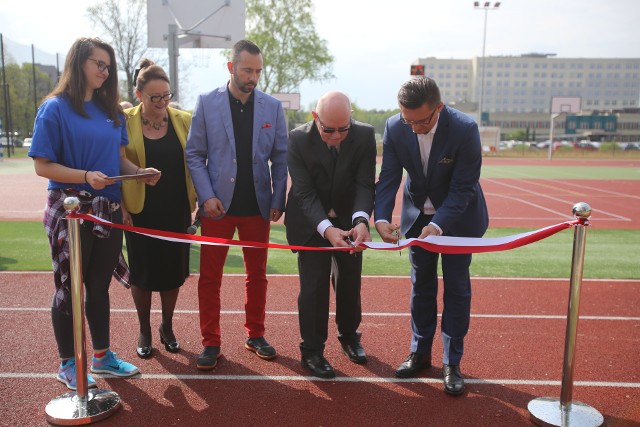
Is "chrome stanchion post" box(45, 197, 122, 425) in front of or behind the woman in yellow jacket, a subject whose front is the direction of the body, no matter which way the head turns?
in front

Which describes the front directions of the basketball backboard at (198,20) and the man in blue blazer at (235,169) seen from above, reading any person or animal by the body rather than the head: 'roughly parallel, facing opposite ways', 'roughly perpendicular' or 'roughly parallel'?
roughly parallel, facing opposite ways

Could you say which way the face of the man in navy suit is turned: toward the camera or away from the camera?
toward the camera

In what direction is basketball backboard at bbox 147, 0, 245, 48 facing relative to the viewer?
away from the camera

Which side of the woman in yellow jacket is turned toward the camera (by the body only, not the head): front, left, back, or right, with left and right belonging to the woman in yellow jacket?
front

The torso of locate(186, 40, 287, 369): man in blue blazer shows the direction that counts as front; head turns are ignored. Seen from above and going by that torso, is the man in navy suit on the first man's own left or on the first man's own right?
on the first man's own left

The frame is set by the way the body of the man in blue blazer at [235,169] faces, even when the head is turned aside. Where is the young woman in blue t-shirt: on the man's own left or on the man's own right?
on the man's own right

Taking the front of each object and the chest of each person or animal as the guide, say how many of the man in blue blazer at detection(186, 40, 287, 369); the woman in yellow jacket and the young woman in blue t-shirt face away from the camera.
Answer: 0

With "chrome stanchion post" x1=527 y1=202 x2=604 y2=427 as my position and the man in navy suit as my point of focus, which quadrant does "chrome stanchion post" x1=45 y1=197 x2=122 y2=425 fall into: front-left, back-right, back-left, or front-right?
front-left

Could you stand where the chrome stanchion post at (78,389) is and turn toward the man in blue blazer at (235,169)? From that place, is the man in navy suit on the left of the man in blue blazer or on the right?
right

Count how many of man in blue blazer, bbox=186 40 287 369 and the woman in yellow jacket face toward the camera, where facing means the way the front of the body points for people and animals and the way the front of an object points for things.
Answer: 2

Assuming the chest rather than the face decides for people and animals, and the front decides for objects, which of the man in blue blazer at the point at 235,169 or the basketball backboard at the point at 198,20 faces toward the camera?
the man in blue blazer

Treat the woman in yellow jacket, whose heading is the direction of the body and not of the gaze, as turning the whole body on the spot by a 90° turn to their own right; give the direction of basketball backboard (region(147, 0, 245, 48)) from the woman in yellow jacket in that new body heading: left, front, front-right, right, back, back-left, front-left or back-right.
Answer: right

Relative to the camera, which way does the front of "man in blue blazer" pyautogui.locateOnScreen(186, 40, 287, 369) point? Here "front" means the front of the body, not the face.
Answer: toward the camera
